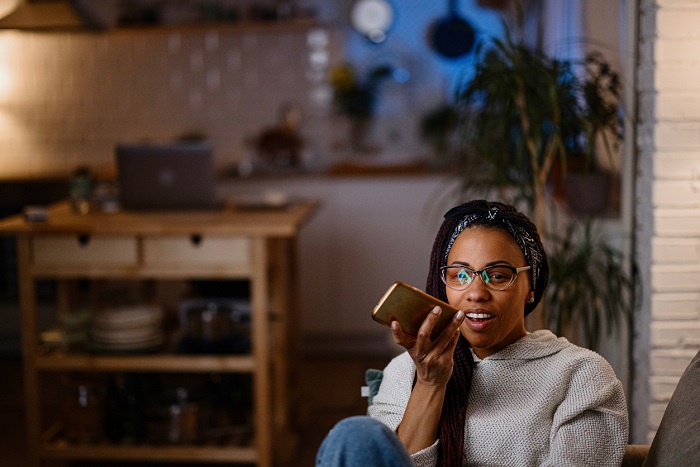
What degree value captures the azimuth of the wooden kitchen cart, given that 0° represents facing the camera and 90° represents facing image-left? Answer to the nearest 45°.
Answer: approximately 0°

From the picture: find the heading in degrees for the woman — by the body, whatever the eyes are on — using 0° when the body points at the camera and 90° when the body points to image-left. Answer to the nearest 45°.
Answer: approximately 45°

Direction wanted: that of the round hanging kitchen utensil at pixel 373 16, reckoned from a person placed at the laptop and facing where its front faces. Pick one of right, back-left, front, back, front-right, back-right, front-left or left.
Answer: front-right

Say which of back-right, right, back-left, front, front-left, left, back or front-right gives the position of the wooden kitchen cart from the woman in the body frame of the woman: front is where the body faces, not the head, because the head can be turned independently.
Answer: right

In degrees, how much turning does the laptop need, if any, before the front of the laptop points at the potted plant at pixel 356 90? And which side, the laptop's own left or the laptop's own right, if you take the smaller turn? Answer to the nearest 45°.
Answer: approximately 45° to the laptop's own right

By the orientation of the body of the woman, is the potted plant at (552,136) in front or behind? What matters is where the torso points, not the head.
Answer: behind

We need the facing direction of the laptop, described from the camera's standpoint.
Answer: facing away from the viewer

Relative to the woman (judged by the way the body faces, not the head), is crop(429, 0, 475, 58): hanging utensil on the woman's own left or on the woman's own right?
on the woman's own right

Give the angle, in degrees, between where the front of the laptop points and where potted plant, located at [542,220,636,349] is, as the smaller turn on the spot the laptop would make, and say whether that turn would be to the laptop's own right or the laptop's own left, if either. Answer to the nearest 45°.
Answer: approximately 135° to the laptop's own right

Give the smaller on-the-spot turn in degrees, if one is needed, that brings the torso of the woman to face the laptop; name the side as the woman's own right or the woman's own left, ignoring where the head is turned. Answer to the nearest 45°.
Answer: approximately 90° to the woman's own right
